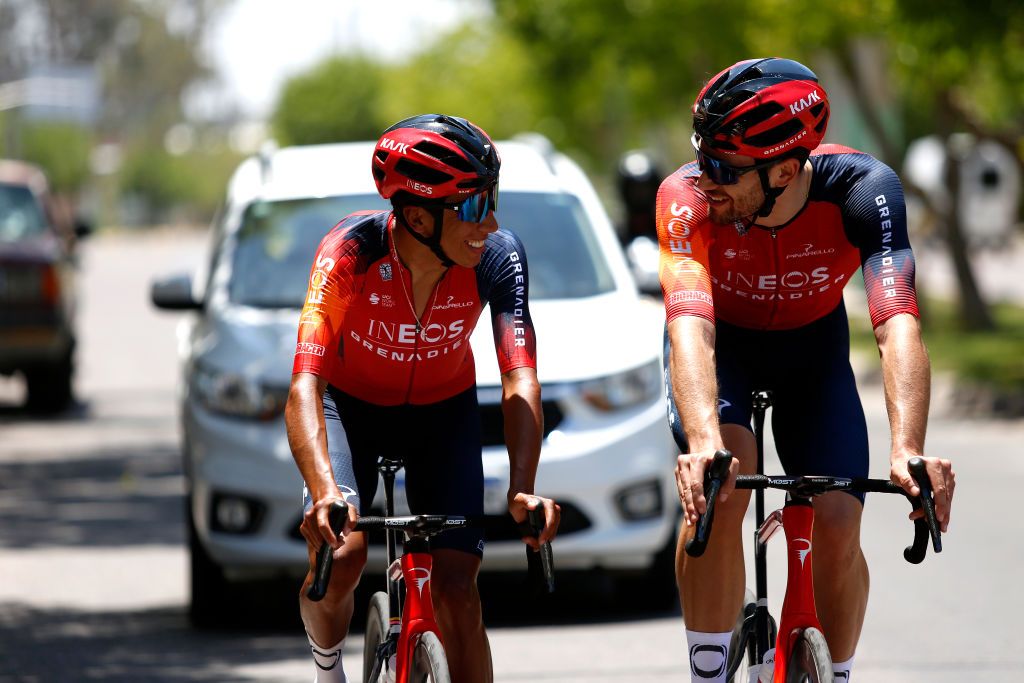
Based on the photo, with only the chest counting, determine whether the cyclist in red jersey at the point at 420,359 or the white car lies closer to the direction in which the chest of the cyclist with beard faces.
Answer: the cyclist in red jersey

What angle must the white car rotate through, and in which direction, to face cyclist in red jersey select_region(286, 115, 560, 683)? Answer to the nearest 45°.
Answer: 0° — it already faces them

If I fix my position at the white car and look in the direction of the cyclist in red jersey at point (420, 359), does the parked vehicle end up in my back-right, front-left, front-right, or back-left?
back-right

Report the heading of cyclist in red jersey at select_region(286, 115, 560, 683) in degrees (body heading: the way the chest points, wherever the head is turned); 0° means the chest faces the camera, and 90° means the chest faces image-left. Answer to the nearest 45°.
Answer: approximately 0°

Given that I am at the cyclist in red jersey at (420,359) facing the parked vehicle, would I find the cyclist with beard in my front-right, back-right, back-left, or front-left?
back-right

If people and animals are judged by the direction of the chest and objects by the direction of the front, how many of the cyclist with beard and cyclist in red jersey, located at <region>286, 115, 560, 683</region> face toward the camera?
2

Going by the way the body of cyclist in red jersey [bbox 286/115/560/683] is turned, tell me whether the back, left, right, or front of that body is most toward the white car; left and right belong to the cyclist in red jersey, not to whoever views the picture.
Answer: back

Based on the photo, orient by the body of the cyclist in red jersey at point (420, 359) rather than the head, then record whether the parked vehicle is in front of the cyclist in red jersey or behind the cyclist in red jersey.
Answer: behind

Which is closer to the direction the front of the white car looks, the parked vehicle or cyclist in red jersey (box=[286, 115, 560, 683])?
the cyclist in red jersey

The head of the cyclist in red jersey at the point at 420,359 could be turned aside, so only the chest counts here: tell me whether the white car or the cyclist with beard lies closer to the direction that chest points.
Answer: the cyclist with beard
